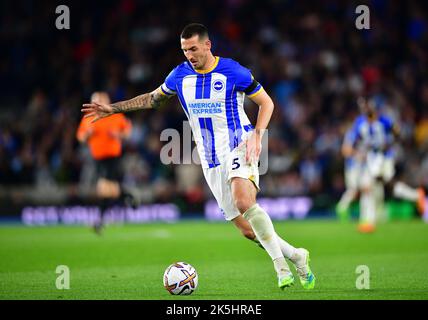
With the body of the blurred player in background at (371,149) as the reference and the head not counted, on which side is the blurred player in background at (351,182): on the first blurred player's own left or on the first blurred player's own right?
on the first blurred player's own right

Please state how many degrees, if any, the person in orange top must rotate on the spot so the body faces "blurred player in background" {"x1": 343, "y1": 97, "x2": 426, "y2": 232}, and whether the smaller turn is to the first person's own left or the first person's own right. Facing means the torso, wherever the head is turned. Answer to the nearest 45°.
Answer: approximately 135° to the first person's own left

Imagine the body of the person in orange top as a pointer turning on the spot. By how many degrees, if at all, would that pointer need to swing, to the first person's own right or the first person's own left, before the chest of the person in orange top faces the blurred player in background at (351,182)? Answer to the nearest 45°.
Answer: approximately 135° to the first person's own left

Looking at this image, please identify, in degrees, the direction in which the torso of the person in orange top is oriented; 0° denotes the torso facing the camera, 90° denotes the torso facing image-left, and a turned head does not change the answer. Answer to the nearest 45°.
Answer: approximately 45°
